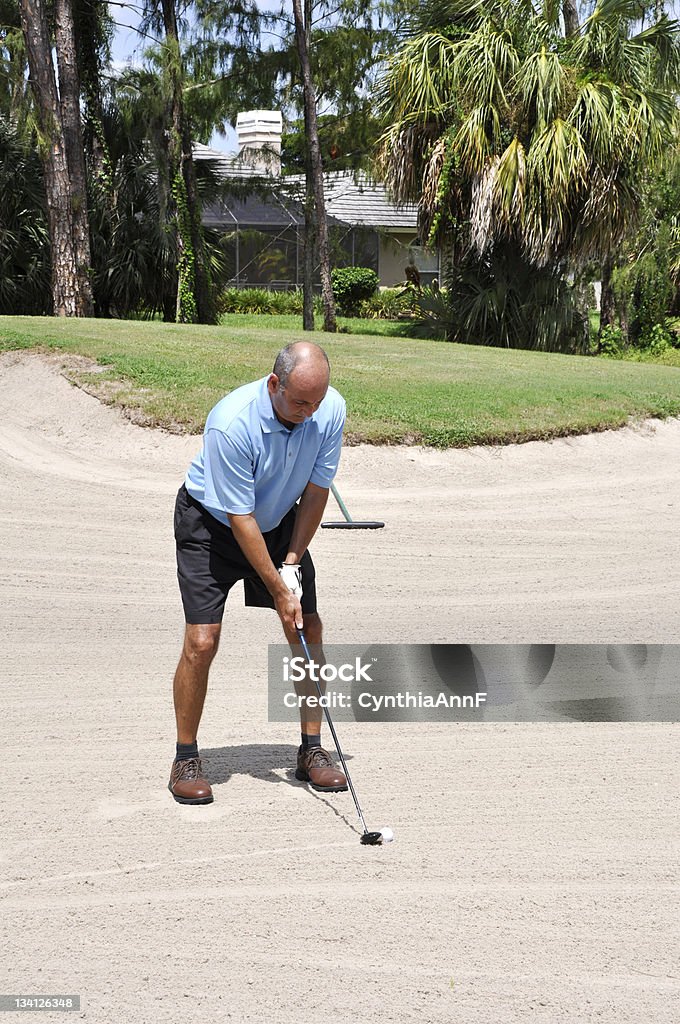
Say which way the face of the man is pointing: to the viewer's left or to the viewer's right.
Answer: to the viewer's right

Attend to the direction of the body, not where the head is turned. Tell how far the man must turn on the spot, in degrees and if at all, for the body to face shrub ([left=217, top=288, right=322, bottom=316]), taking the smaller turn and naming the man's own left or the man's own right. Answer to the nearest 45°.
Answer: approximately 135° to the man's own left

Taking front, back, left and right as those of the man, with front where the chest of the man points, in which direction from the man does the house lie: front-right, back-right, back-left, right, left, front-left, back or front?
back-left

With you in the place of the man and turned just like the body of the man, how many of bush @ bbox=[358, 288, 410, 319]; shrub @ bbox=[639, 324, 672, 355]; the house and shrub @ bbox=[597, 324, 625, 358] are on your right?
0

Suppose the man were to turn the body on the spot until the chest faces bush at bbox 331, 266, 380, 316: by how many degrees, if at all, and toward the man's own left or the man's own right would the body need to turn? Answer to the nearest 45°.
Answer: approximately 135° to the man's own left

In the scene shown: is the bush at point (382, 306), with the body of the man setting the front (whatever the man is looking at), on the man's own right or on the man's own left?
on the man's own left

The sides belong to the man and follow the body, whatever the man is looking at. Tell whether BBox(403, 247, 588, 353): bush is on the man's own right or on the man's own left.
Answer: on the man's own left

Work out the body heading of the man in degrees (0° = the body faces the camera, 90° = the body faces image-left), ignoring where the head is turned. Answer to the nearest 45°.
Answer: approximately 315°

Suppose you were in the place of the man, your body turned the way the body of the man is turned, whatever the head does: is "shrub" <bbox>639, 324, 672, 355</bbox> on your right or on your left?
on your left
